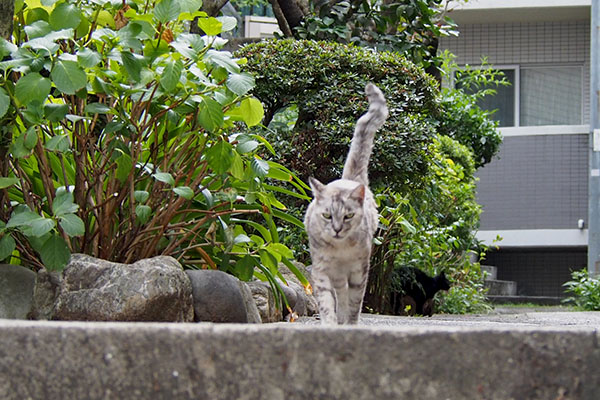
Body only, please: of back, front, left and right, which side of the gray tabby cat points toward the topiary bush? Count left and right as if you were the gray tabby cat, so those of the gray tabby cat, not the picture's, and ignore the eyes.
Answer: back

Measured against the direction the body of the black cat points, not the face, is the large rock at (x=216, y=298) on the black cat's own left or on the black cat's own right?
on the black cat's own right

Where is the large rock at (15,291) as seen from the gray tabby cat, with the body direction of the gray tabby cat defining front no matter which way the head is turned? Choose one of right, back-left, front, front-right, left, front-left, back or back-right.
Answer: right

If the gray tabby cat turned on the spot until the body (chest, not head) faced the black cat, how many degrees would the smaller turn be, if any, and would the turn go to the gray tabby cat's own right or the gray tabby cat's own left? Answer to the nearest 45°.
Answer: approximately 180°

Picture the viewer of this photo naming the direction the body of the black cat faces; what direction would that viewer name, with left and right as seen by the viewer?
facing to the right of the viewer

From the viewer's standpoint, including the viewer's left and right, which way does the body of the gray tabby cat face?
facing the viewer

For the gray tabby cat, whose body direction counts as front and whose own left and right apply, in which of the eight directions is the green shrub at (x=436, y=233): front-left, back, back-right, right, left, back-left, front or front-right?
back

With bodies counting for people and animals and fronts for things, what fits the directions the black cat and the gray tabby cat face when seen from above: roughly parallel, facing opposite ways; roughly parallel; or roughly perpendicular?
roughly perpendicular

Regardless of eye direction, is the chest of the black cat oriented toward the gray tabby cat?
no

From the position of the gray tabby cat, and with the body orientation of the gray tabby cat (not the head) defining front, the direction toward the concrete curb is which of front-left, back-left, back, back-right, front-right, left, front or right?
front

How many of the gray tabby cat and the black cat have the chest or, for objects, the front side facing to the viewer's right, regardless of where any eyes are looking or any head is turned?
1

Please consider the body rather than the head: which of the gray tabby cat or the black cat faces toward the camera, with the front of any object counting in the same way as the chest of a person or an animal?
the gray tabby cat

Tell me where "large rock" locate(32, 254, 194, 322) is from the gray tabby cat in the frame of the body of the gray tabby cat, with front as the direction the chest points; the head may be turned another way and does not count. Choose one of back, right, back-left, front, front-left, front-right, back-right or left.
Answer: right

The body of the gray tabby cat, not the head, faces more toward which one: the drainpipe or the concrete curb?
the concrete curb
